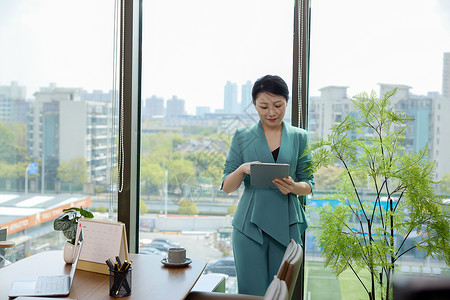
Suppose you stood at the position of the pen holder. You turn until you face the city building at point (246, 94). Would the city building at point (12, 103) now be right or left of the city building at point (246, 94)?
left

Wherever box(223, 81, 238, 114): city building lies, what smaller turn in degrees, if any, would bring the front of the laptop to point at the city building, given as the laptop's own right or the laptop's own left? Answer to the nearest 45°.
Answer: approximately 135° to the laptop's own right

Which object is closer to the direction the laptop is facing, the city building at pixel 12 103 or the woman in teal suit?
the city building

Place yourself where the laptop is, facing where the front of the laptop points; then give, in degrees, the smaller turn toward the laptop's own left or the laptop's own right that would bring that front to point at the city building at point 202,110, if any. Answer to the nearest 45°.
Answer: approximately 135° to the laptop's own right

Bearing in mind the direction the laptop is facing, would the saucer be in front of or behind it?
behind

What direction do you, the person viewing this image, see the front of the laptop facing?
facing to the left of the viewer

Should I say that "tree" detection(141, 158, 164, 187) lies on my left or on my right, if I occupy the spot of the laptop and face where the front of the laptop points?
on my right

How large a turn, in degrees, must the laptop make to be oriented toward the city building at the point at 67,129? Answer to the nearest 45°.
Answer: approximately 90° to its right

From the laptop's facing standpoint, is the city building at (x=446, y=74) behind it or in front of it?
behind
